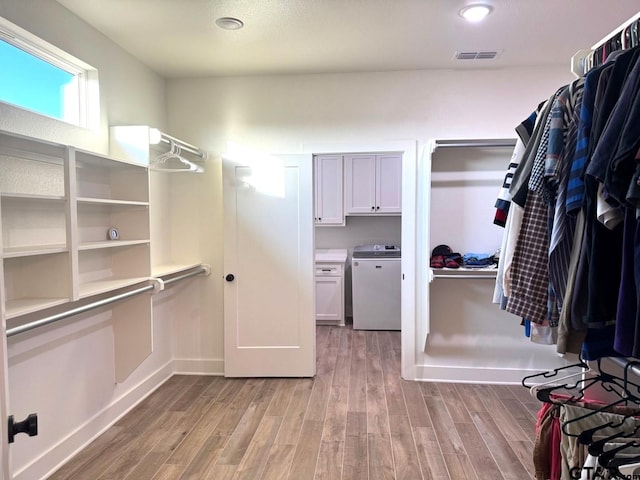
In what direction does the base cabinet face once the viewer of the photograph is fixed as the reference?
facing the viewer

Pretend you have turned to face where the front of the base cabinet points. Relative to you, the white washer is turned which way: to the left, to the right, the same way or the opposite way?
the same way

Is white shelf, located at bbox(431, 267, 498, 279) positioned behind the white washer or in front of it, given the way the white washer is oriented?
in front

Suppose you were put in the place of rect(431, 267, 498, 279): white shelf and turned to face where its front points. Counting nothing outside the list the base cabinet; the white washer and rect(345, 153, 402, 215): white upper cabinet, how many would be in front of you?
0

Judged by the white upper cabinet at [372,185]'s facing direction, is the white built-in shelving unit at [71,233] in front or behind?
in front

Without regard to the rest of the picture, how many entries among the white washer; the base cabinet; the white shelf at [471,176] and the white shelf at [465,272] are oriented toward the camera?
4

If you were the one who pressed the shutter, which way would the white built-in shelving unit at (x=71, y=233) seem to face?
facing the viewer and to the right of the viewer

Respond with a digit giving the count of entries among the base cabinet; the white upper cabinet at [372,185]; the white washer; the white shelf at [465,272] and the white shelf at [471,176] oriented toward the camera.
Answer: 5

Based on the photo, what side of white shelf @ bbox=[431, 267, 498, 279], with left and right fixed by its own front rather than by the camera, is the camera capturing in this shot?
front

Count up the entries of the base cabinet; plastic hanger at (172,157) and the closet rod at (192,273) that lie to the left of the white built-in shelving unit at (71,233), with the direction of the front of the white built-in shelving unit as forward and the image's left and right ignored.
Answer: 3

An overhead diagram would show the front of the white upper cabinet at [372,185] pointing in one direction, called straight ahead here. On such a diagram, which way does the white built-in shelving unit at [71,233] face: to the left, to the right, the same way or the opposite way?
to the left

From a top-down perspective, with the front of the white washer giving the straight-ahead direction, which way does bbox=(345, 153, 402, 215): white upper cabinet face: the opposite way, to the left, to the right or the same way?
the same way

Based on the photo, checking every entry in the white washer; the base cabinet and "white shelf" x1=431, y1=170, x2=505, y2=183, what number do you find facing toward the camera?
3

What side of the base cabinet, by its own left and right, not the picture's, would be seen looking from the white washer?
left

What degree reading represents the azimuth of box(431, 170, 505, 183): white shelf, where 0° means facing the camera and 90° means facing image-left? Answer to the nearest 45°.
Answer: approximately 0°

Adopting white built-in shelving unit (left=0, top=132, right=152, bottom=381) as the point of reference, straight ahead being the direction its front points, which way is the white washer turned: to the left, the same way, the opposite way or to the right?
to the right
